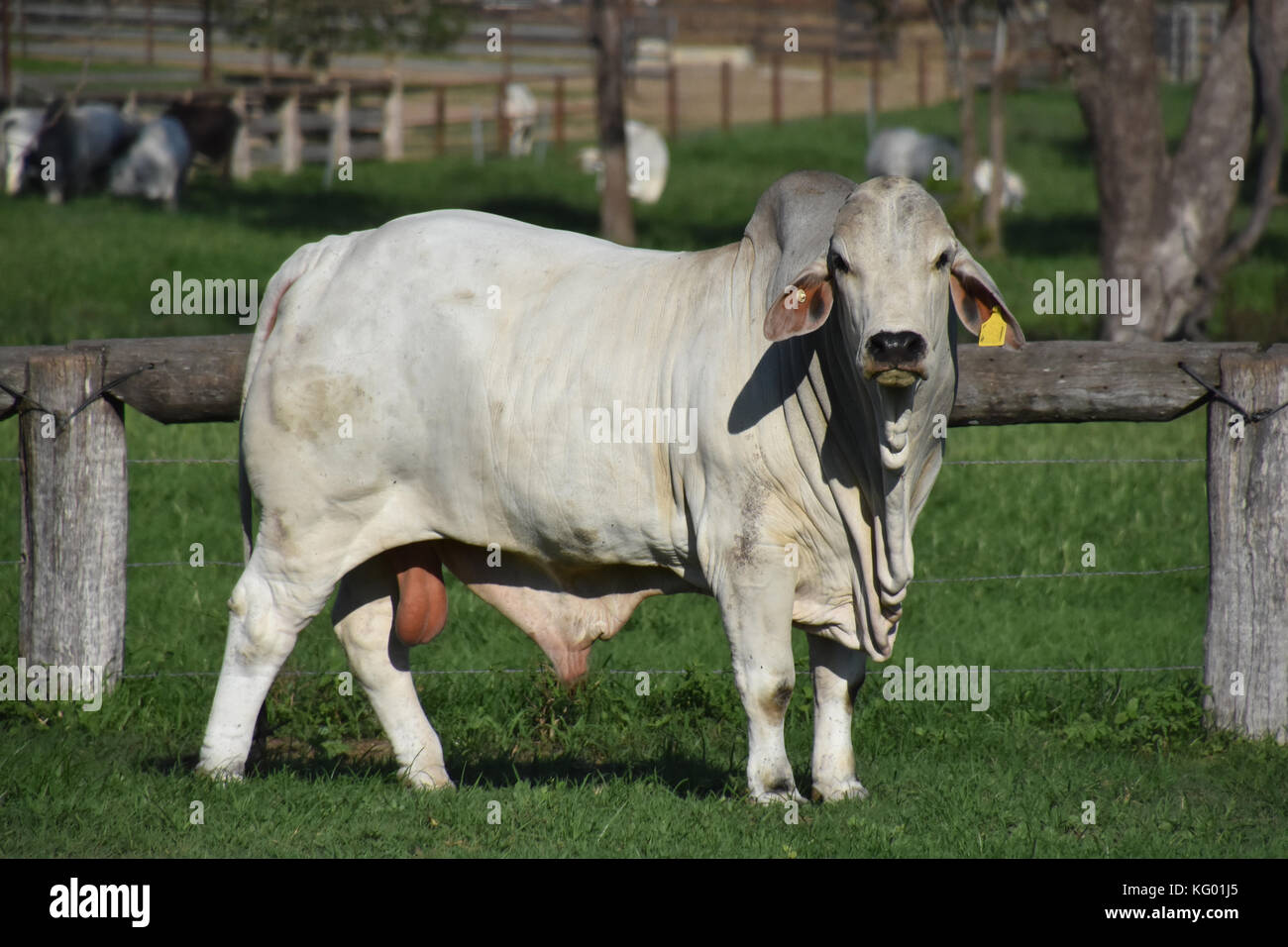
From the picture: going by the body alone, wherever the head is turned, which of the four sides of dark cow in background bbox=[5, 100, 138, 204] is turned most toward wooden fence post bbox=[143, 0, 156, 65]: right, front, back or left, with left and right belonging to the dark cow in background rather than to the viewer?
right

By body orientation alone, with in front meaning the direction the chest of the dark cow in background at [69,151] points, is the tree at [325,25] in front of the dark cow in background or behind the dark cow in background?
behind

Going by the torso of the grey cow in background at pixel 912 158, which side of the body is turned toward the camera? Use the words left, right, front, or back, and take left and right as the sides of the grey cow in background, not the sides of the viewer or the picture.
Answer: right

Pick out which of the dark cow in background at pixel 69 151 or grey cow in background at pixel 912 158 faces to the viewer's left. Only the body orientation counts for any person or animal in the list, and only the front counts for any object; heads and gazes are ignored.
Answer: the dark cow in background

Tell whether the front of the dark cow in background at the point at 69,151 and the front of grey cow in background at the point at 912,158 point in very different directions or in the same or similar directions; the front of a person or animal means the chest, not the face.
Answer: very different directions

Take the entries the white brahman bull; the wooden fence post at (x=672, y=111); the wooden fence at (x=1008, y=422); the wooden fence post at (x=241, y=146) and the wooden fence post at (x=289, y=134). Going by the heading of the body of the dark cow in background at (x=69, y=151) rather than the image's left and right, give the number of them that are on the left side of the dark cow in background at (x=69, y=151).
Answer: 2

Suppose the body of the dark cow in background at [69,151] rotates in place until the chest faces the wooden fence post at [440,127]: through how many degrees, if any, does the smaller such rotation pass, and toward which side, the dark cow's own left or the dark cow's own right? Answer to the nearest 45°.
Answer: approximately 135° to the dark cow's own right

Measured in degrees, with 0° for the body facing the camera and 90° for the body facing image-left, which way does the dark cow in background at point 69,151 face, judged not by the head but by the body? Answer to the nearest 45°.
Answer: approximately 90°

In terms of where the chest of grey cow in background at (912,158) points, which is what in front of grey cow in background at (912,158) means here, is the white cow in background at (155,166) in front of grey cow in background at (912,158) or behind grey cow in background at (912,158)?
behind

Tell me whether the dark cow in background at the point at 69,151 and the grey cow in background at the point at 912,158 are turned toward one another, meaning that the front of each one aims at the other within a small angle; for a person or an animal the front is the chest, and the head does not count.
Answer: no

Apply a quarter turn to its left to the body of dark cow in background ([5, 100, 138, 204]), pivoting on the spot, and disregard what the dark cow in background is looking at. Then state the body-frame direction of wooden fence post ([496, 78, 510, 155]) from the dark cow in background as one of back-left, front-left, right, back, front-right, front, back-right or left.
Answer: back-left

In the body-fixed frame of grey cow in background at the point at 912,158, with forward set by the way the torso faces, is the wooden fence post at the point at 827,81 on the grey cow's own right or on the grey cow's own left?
on the grey cow's own left

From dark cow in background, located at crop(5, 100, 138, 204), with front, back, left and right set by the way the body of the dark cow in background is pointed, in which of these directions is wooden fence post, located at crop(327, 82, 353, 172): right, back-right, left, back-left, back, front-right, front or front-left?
back-right
